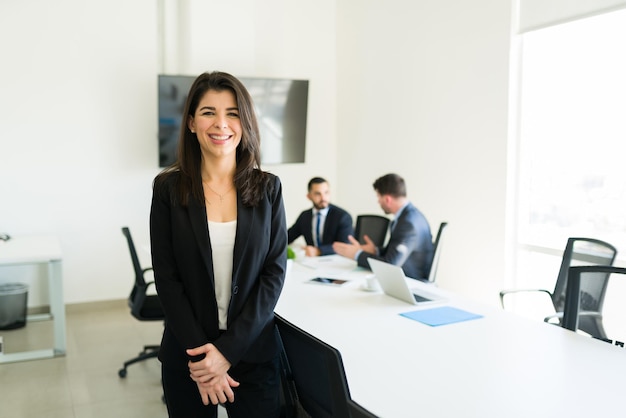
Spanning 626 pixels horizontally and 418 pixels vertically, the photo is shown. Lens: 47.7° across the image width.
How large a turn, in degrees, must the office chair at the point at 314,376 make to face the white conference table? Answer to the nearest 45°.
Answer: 0° — it already faces it

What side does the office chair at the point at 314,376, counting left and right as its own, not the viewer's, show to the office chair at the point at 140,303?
left

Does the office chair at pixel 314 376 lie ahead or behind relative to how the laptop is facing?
behind

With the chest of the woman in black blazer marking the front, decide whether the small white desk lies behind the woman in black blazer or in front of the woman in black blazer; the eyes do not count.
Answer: behind

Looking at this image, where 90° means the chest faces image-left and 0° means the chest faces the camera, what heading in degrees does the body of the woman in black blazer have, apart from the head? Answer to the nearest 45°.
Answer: approximately 0°

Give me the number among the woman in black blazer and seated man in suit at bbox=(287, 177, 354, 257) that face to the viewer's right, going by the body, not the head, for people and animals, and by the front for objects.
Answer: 0

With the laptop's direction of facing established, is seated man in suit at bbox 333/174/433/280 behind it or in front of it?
in front

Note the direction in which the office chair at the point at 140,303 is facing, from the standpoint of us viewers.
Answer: facing to the right of the viewer

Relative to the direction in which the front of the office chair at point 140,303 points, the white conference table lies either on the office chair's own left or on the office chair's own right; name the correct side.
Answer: on the office chair's own right

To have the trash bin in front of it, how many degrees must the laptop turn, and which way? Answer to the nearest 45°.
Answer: approximately 90° to its left

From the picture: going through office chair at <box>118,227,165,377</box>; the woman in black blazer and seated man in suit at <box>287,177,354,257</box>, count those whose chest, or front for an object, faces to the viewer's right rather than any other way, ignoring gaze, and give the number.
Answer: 1

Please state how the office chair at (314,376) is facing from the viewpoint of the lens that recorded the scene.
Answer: facing away from the viewer and to the right of the viewer

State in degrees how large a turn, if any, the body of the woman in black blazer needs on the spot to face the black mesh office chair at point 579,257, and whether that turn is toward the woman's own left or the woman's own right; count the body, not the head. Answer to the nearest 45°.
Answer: approximately 135° to the woman's own left

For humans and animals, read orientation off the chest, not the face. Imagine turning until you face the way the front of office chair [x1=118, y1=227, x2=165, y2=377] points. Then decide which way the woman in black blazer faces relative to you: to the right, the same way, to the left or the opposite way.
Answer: to the right

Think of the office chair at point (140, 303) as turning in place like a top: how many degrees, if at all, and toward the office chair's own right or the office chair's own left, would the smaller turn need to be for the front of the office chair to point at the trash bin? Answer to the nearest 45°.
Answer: approximately 135° to the office chair's own left

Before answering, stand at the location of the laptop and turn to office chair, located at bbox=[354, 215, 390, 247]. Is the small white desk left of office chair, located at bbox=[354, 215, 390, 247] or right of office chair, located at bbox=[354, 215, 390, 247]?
left

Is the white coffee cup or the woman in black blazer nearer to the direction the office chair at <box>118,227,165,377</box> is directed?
the white coffee cup
